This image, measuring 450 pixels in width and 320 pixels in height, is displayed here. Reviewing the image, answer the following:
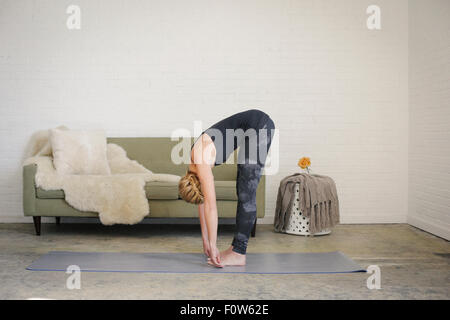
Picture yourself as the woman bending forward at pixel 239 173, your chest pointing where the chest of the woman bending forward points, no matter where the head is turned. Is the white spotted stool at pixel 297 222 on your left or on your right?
on your right

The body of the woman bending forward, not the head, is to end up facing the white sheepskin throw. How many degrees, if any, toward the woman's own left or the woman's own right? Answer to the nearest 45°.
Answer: approximately 45° to the woman's own right

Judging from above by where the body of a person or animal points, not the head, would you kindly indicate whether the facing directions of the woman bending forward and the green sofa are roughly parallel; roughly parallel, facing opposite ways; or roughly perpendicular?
roughly perpendicular

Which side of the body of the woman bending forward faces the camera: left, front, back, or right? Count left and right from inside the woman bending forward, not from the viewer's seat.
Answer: left

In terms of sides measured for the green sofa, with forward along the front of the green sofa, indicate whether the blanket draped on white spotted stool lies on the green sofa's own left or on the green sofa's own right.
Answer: on the green sofa's own left

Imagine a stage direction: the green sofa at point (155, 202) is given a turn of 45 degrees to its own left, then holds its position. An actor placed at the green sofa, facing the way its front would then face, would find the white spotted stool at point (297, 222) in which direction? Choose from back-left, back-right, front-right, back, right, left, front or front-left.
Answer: front-left

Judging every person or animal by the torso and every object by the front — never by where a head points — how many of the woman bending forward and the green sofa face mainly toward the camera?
1

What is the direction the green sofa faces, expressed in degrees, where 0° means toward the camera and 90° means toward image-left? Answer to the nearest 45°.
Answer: approximately 0°

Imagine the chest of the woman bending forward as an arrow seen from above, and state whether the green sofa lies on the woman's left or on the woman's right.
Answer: on the woman's right
